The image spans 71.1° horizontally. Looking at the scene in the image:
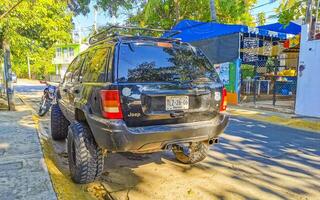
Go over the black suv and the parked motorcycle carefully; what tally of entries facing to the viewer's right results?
0

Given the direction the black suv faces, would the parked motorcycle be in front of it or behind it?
in front

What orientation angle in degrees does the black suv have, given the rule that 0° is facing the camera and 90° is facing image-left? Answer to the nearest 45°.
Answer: approximately 135°

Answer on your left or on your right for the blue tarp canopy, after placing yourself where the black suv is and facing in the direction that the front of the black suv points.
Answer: on your right
